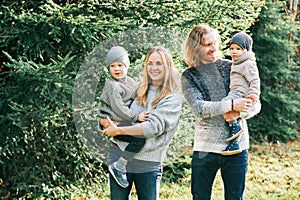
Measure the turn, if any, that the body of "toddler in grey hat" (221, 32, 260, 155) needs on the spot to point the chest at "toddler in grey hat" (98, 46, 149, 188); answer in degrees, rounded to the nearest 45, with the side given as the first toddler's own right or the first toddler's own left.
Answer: approximately 45° to the first toddler's own right

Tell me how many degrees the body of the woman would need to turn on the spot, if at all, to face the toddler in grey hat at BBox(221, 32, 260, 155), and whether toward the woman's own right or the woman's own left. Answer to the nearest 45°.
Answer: approximately 135° to the woman's own left

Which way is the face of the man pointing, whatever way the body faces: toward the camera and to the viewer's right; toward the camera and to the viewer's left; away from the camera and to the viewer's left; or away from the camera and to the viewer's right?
toward the camera and to the viewer's right
